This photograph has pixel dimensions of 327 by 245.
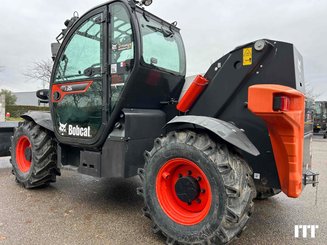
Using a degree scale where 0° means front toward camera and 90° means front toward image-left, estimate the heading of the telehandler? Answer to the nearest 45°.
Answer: approximately 135°

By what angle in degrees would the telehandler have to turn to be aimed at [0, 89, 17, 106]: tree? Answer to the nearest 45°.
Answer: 0° — it already faces it
